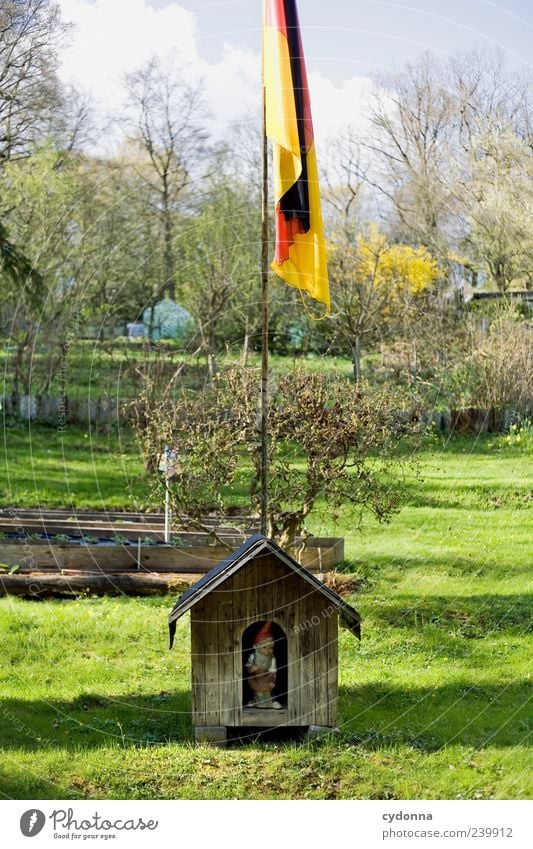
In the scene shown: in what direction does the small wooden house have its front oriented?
toward the camera

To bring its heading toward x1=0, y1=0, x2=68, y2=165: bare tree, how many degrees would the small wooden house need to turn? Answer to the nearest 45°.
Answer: approximately 180°

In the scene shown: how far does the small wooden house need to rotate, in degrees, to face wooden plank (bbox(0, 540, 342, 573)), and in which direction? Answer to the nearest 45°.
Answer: approximately 180°

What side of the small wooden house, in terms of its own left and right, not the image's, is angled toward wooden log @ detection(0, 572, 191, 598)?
back

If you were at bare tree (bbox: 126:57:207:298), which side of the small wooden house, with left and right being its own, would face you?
back
